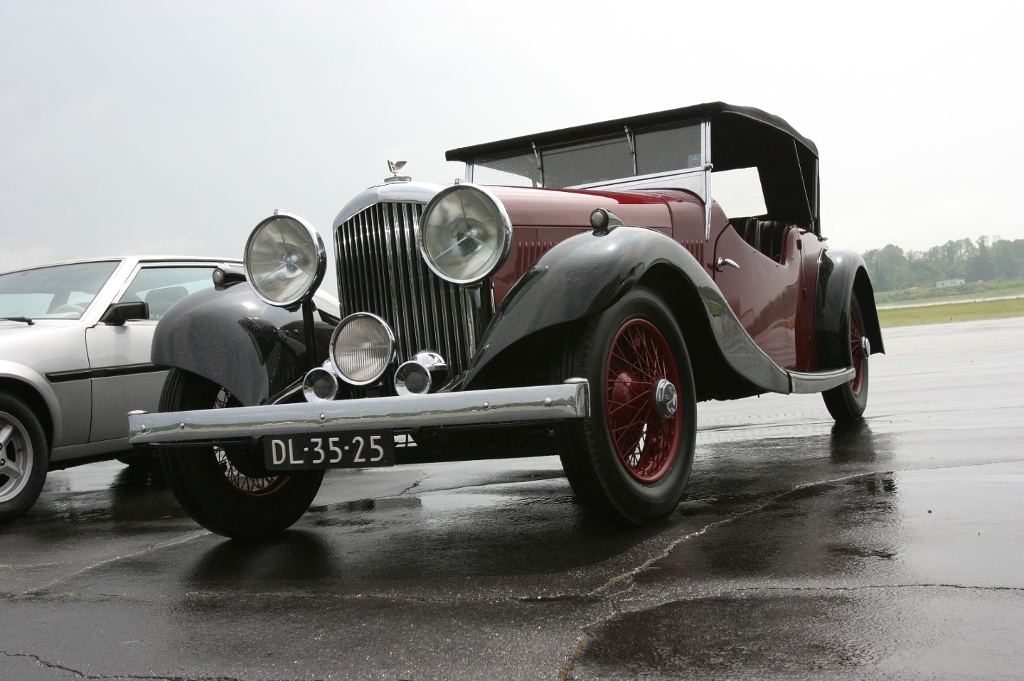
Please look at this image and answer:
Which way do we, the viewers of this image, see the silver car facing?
facing the viewer and to the left of the viewer

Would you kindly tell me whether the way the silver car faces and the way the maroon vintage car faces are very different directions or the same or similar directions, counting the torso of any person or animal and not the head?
same or similar directions

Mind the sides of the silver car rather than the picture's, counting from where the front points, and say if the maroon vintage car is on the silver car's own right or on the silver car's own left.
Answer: on the silver car's own left

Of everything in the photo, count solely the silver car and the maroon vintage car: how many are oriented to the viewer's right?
0

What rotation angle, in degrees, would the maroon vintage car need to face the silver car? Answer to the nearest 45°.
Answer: approximately 90° to its right
